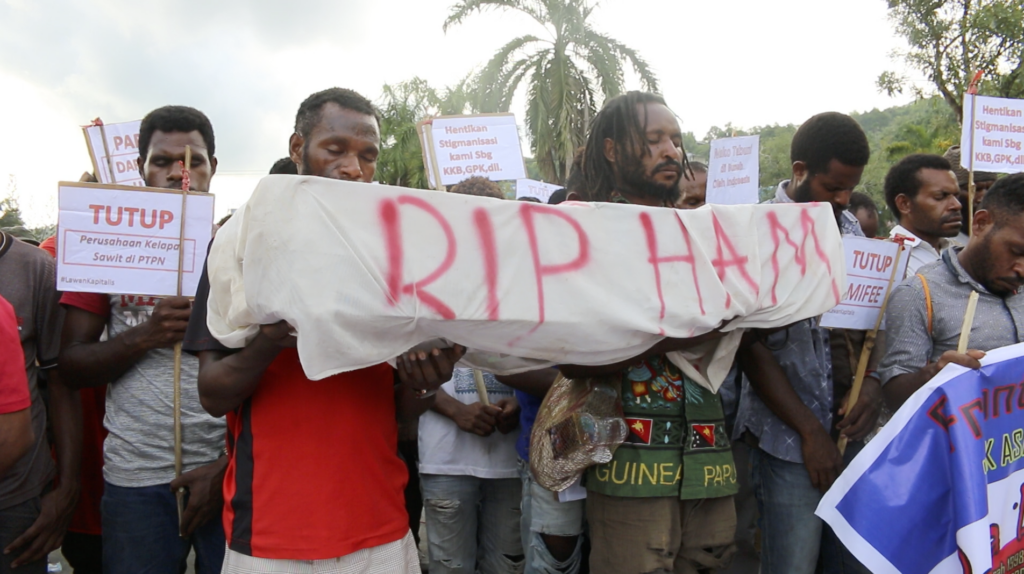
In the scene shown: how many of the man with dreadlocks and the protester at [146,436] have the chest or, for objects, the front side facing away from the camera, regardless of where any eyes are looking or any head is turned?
0

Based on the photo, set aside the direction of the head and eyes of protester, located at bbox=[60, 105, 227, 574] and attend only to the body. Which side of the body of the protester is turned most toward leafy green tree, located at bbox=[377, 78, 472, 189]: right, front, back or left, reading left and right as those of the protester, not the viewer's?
back

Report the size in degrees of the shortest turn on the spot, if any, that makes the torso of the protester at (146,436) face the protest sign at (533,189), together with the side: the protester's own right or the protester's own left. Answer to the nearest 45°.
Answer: approximately 135° to the protester's own left

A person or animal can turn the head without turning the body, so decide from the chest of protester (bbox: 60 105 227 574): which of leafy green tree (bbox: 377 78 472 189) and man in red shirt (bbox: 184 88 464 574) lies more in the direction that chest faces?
the man in red shirt

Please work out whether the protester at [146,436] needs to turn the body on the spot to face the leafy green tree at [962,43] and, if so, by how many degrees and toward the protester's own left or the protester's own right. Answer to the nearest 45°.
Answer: approximately 135° to the protester's own left

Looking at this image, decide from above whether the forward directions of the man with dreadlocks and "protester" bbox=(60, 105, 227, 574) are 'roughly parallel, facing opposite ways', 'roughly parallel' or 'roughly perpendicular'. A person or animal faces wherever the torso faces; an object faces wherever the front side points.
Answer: roughly parallel

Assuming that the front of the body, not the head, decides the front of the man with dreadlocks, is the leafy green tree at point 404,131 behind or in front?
behind

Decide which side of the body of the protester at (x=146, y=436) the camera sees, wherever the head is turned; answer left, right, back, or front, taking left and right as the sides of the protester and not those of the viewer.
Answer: front

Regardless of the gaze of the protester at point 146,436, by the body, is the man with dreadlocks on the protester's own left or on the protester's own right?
on the protester's own left

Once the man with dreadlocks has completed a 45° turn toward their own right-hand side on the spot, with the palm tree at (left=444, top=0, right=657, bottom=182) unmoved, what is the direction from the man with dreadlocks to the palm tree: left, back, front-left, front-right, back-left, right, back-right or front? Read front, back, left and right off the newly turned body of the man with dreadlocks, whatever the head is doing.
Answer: back

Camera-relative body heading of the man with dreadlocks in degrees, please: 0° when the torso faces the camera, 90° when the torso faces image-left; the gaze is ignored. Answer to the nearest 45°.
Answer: approximately 315°

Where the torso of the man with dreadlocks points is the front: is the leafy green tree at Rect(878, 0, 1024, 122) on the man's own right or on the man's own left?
on the man's own left
